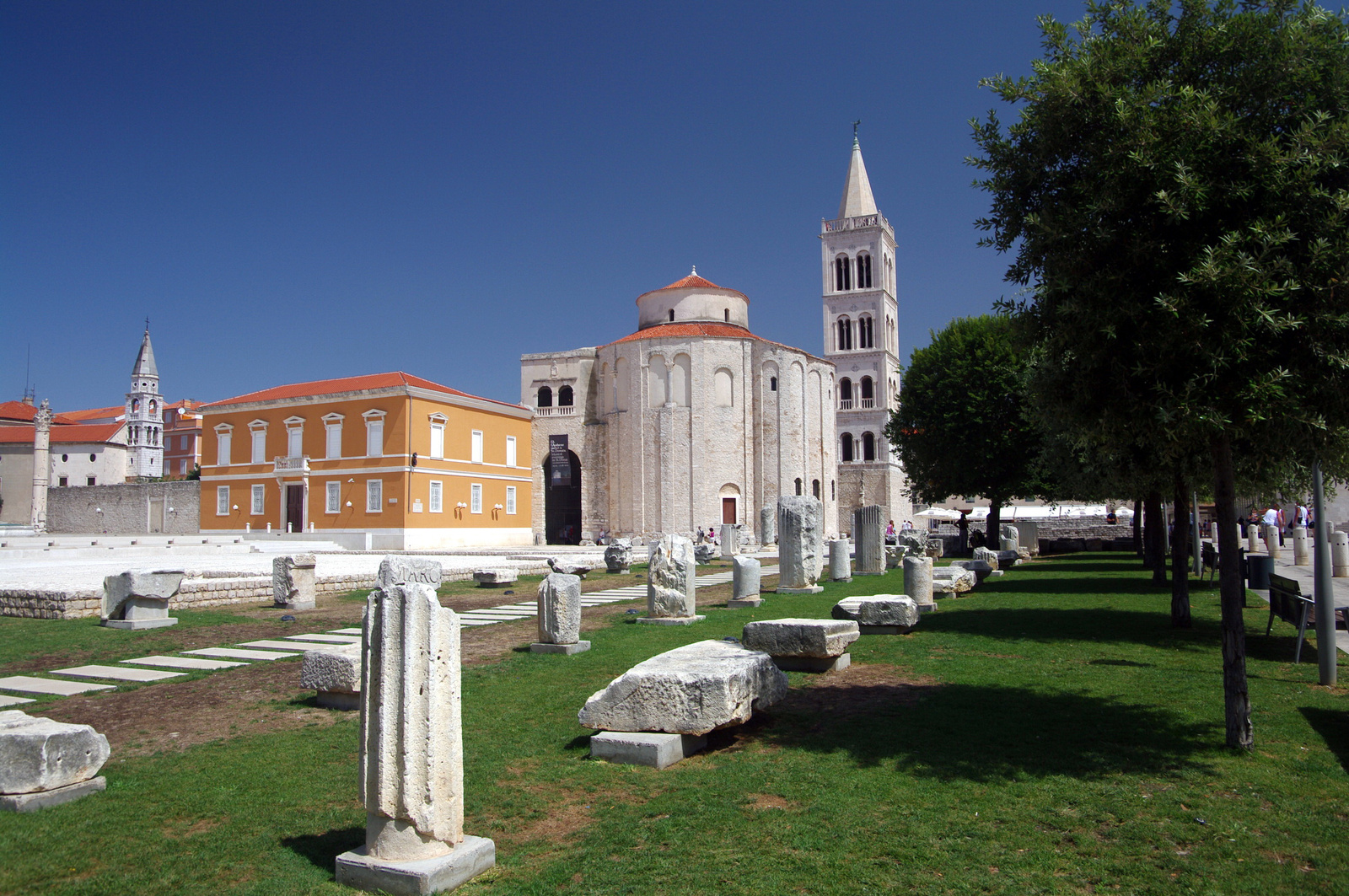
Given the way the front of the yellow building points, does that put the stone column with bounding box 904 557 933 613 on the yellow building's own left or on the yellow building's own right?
on the yellow building's own left

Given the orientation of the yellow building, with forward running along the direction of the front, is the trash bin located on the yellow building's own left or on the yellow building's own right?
on the yellow building's own left

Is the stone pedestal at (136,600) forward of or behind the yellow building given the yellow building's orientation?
forward

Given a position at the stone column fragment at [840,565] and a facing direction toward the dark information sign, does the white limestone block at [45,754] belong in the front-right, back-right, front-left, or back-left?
back-left

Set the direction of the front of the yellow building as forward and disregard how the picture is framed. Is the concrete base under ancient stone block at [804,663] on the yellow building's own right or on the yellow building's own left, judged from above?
on the yellow building's own left

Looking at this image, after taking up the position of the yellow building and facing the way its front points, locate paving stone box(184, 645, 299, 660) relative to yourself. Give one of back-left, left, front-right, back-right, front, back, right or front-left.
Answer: front-left

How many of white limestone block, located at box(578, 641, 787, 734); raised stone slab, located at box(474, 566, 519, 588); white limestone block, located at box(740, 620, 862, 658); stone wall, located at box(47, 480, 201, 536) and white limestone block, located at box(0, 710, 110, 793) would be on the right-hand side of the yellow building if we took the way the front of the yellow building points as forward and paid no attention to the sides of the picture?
1

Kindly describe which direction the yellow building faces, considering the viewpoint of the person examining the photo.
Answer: facing the viewer and to the left of the viewer

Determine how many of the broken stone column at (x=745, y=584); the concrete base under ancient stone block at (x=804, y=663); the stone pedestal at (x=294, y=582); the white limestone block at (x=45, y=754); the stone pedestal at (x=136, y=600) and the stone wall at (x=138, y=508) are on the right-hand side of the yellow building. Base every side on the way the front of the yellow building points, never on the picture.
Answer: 1

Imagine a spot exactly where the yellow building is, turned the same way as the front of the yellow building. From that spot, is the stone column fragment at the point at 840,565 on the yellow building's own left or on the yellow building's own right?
on the yellow building's own left

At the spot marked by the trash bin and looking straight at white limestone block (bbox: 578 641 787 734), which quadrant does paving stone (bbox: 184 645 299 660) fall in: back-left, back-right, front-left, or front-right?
front-right
